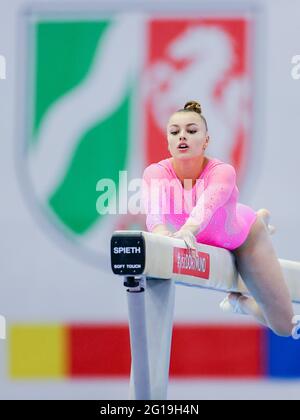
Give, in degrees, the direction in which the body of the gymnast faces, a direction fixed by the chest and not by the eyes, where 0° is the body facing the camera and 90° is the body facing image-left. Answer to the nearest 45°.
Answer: approximately 45°
